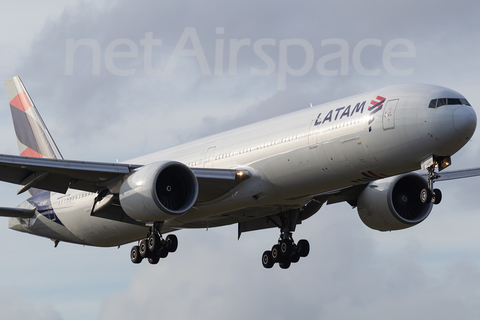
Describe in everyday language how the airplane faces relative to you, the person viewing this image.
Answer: facing the viewer and to the right of the viewer
